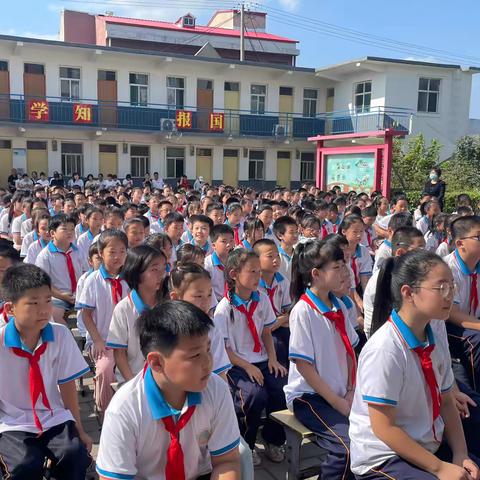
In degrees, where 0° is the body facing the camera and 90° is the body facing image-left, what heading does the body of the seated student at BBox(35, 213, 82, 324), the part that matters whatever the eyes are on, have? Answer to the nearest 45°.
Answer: approximately 315°

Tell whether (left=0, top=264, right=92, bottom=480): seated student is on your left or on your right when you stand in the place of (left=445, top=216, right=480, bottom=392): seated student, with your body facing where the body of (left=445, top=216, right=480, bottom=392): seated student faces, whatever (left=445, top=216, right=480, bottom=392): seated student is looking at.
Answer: on your right

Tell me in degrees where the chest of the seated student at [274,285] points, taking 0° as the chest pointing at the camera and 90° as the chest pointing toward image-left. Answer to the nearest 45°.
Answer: approximately 315°

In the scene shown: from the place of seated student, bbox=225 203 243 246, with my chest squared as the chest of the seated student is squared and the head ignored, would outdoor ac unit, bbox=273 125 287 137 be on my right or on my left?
on my left

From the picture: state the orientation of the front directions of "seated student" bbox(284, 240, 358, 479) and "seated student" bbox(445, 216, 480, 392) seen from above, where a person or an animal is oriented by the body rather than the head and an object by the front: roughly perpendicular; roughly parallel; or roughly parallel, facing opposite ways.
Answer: roughly parallel

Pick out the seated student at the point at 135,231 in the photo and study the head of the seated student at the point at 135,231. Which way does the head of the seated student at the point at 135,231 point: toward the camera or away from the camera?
toward the camera

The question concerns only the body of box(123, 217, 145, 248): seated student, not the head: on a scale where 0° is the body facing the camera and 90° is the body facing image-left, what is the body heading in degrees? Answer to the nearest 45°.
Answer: approximately 315°

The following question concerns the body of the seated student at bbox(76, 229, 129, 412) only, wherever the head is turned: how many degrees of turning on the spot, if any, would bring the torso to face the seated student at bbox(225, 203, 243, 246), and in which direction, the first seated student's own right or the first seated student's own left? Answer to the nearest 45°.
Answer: approximately 90° to the first seated student's own left

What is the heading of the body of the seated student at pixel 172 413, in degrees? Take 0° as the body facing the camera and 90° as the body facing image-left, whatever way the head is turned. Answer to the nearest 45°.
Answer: approximately 315°

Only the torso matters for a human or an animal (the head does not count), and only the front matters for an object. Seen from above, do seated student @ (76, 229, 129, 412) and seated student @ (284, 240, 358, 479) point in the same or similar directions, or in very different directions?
same or similar directions

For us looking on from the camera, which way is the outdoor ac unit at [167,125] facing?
facing the viewer

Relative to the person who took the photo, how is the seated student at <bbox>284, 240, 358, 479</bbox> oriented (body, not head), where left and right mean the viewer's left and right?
facing the viewer and to the right of the viewer

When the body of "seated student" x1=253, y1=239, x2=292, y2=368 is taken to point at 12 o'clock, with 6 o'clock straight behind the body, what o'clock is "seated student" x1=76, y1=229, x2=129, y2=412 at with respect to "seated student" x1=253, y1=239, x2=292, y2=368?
"seated student" x1=76, y1=229, x2=129, y2=412 is roughly at 4 o'clock from "seated student" x1=253, y1=239, x2=292, y2=368.

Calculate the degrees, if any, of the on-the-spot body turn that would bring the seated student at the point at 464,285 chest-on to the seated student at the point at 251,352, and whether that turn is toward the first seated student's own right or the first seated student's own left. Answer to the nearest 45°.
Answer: approximately 90° to the first seated student's own right

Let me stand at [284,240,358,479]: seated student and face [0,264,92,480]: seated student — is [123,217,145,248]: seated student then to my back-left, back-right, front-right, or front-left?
front-right

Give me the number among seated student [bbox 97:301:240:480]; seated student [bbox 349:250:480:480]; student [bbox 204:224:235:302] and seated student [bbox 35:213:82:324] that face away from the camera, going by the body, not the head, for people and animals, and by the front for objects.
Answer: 0

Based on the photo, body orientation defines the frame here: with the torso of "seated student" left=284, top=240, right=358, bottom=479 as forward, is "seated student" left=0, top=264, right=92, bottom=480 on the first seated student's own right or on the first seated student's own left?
on the first seated student's own right
